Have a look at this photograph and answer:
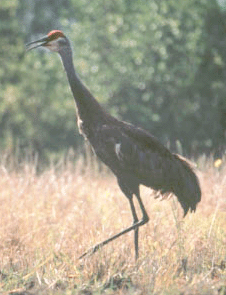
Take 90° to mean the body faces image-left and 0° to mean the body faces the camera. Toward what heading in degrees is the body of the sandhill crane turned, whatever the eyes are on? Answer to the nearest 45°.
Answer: approximately 90°
